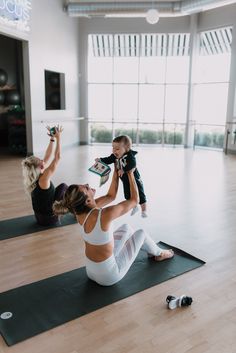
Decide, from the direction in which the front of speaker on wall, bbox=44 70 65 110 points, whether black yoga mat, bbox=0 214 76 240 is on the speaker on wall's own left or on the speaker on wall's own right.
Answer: on the speaker on wall's own right

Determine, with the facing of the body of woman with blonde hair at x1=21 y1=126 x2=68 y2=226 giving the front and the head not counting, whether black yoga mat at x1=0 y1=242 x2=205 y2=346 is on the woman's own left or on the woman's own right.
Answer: on the woman's own right

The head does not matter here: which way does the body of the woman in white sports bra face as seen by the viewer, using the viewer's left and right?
facing away from the viewer and to the right of the viewer

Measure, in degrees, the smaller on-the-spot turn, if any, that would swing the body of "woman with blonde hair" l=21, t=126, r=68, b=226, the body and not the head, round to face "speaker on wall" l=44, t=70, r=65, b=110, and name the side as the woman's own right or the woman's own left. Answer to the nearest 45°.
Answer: approximately 45° to the woman's own left

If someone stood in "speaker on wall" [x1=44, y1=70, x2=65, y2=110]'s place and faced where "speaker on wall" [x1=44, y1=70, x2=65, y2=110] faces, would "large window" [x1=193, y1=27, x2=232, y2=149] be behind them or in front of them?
in front

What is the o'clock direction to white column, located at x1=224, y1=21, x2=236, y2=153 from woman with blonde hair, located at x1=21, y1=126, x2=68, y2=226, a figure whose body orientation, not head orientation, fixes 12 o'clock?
The white column is roughly at 12 o'clock from the woman with blonde hair.

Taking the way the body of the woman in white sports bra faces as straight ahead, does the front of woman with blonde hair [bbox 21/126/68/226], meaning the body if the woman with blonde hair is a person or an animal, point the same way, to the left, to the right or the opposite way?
the same way

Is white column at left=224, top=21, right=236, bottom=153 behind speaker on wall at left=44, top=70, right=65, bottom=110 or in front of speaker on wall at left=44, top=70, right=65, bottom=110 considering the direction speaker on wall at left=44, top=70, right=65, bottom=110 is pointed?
in front

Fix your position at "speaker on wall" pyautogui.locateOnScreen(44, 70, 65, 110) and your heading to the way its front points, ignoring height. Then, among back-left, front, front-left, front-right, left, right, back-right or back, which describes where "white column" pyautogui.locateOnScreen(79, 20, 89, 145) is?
left

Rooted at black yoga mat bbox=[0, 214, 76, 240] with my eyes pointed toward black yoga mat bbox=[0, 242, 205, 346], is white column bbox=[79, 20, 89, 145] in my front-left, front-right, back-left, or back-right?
back-left

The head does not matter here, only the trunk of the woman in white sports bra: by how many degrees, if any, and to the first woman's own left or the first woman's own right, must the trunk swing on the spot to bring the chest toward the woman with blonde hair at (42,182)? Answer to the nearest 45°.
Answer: approximately 90° to the first woman's own left

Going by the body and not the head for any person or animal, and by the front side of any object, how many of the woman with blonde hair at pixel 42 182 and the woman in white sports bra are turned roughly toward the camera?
0

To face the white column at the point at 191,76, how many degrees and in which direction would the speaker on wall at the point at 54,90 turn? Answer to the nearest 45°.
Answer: approximately 45° to its left

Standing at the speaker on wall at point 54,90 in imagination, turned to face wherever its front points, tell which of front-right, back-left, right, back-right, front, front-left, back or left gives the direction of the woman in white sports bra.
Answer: front-right

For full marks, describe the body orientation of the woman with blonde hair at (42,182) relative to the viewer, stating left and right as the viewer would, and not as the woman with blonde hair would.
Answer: facing away from the viewer and to the right of the viewer

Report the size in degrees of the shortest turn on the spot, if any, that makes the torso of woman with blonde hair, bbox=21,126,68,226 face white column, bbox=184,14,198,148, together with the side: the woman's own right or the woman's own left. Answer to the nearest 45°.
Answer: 0° — they already face it

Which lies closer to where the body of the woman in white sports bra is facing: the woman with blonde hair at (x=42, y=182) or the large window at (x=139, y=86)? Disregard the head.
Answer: the large window
